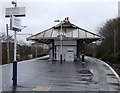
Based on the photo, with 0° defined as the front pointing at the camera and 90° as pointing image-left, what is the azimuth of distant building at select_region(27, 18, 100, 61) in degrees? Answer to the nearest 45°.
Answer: approximately 0°
